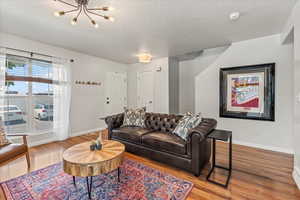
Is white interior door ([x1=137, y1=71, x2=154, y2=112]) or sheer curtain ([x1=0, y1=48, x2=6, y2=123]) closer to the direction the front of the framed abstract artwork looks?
the sheer curtain

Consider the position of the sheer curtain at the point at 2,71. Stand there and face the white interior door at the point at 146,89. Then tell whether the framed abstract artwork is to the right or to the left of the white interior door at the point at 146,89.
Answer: right

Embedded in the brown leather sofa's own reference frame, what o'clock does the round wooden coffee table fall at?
The round wooden coffee table is roughly at 12 o'clock from the brown leather sofa.

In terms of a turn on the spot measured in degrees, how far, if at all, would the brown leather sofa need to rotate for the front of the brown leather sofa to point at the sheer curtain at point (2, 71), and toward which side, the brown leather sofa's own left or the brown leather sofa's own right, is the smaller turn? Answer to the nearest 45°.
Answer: approximately 45° to the brown leather sofa's own right

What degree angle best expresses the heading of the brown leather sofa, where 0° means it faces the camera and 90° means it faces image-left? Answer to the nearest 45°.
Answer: approximately 45°

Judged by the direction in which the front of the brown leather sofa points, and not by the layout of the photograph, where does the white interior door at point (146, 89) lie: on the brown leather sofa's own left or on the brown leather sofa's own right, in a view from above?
on the brown leather sofa's own right

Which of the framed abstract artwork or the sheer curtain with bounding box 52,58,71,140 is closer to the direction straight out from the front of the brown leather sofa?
the sheer curtain
